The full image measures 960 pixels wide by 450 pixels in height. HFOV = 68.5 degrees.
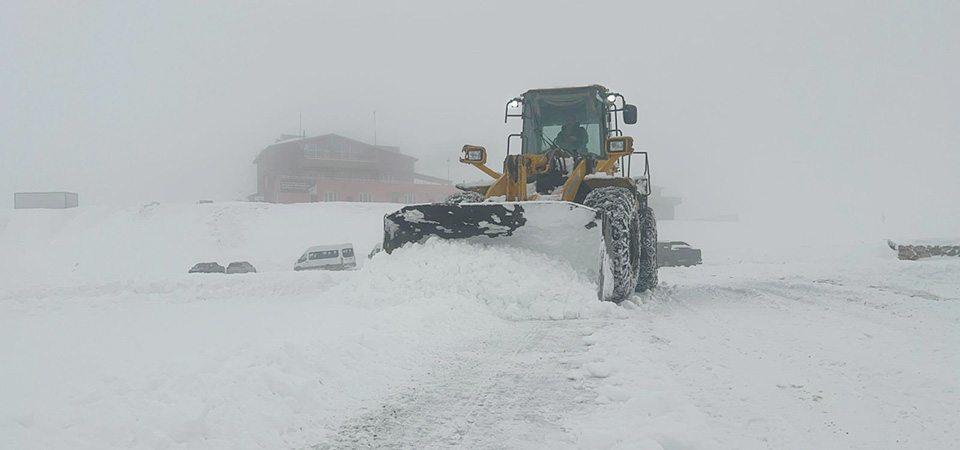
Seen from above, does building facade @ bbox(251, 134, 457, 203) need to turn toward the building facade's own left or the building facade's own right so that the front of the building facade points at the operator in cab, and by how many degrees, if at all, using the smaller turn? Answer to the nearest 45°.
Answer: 0° — it already faces them

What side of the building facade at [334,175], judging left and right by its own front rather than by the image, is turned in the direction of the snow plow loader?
front

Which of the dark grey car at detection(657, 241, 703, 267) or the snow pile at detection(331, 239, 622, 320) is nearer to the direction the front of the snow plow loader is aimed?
the snow pile

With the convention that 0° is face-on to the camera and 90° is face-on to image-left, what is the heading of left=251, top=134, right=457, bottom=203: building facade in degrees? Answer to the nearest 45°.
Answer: approximately 0°

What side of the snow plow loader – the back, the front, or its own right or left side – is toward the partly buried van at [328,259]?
right

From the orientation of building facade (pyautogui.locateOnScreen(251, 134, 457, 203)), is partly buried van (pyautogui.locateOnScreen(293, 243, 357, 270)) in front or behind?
in front

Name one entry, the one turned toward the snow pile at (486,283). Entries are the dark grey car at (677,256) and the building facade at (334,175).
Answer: the building facade

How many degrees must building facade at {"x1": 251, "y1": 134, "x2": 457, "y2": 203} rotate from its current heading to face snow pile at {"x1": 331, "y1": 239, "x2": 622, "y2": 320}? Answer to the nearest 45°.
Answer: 0° — it already faces it
